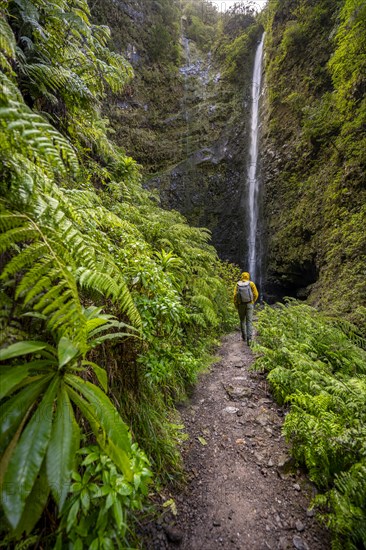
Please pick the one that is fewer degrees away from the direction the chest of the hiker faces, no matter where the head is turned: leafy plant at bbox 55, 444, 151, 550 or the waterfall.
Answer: the waterfall

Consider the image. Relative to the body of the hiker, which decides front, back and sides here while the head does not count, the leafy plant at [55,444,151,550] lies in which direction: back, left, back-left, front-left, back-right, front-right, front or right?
back

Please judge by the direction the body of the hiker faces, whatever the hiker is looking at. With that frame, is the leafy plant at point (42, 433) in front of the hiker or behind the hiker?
behind

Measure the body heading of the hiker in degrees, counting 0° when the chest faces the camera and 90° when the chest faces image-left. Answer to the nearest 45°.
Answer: approximately 180°

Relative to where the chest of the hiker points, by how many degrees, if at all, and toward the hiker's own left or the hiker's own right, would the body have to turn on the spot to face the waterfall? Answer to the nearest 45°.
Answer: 0° — they already face it

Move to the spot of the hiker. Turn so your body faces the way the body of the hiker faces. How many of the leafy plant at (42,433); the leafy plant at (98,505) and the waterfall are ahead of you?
1
